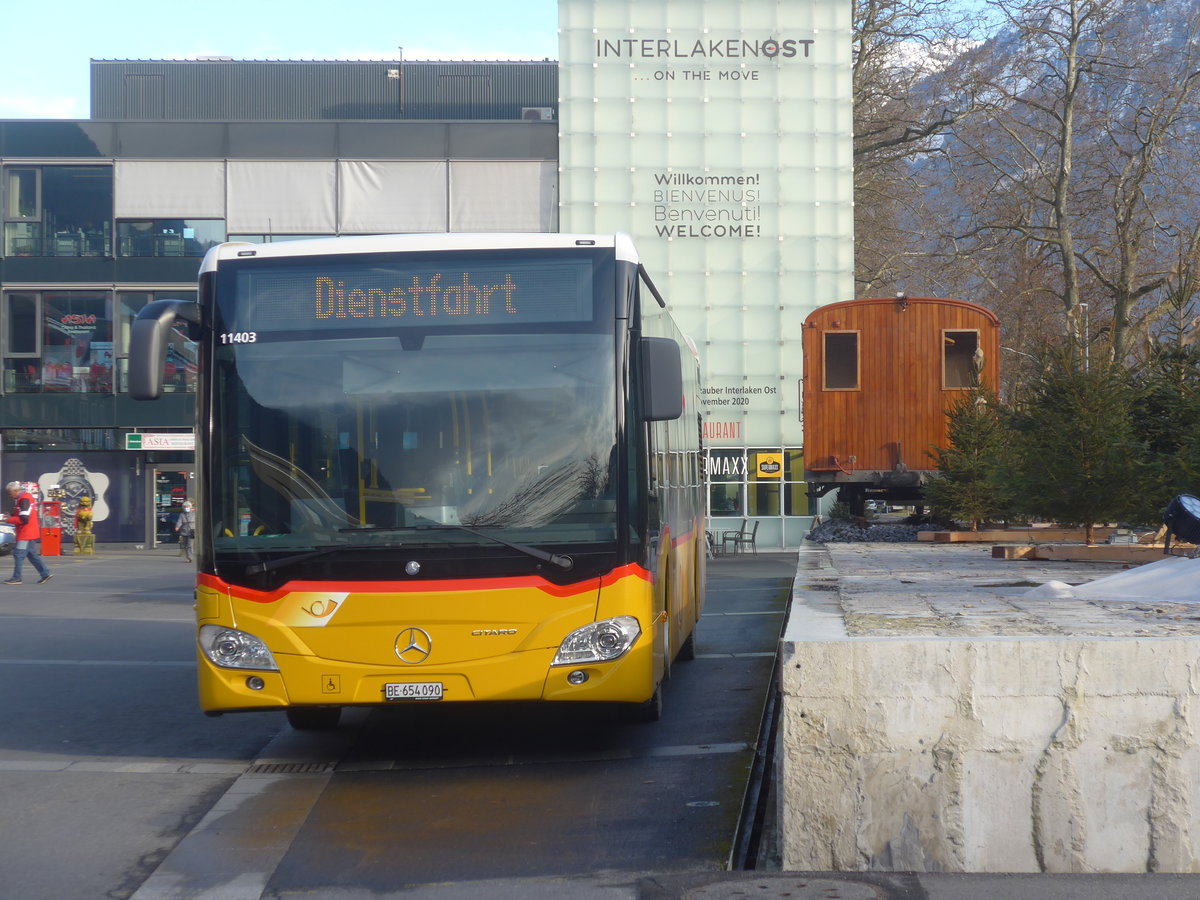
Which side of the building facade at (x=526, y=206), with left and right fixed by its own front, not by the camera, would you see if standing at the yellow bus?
front

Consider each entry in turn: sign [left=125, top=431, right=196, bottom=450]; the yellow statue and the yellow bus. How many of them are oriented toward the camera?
3

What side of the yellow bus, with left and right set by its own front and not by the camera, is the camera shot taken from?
front

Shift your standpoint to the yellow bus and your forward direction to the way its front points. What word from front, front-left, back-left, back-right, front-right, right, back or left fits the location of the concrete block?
front-left

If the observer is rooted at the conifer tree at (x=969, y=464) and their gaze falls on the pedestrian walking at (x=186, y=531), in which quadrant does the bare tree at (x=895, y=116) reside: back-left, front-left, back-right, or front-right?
front-right

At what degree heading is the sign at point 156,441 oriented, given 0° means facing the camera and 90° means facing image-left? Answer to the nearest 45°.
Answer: approximately 0°

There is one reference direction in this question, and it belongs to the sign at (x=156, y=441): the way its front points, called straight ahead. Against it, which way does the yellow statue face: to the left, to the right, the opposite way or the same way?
the same way

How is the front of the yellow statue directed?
toward the camera

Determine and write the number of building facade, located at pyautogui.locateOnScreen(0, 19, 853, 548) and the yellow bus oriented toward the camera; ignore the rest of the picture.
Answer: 2

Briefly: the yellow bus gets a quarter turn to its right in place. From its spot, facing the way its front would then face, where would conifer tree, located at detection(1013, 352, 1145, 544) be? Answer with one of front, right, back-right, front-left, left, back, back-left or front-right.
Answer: back-right

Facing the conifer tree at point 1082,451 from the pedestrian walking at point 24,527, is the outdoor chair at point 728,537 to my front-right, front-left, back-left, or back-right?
front-left

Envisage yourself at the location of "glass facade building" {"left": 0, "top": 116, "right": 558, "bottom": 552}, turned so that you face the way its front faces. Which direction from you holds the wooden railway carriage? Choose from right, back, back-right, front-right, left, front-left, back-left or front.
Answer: front-left

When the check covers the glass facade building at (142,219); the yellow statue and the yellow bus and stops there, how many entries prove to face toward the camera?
3
